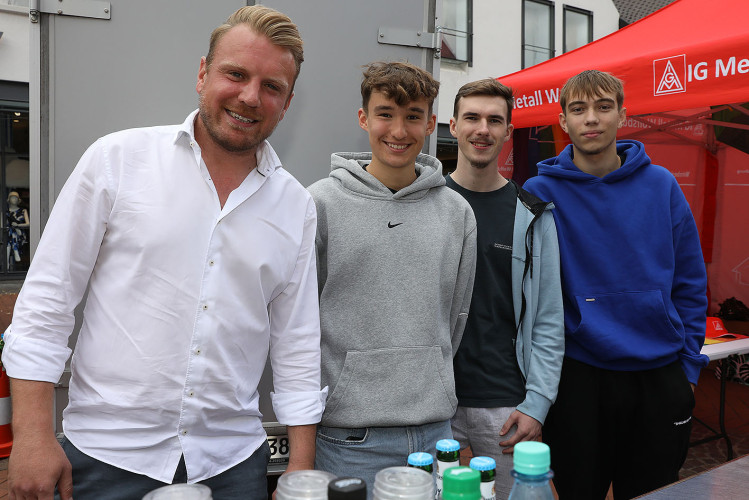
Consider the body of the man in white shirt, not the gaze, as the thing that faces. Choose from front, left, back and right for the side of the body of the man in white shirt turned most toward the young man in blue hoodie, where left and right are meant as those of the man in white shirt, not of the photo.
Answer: left

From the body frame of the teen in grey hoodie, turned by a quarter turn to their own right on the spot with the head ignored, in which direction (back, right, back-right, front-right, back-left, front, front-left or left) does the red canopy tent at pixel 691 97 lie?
back-right

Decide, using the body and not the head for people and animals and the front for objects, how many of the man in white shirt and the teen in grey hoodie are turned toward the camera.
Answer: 2

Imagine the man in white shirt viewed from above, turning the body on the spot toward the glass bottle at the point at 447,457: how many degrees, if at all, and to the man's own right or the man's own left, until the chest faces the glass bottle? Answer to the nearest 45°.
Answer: approximately 45° to the man's own left

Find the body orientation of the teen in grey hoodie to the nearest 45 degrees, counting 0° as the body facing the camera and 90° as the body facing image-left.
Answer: approximately 0°

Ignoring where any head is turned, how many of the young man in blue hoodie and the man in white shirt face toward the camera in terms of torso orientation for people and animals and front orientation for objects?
2

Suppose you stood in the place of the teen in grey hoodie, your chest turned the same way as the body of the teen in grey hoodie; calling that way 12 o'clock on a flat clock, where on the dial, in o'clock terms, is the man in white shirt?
The man in white shirt is roughly at 2 o'clock from the teen in grey hoodie.

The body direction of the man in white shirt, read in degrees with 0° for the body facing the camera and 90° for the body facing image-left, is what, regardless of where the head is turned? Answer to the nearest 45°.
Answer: approximately 0°
